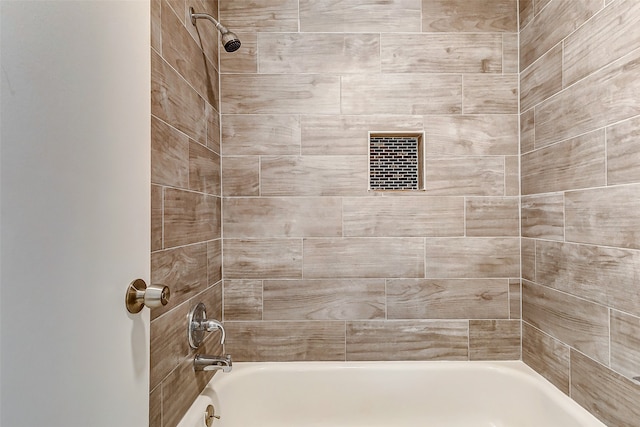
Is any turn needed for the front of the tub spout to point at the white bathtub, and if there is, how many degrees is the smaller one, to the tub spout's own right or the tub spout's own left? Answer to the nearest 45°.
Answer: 0° — it already faces it

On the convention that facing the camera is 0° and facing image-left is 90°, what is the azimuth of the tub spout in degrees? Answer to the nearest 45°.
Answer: approximately 270°
